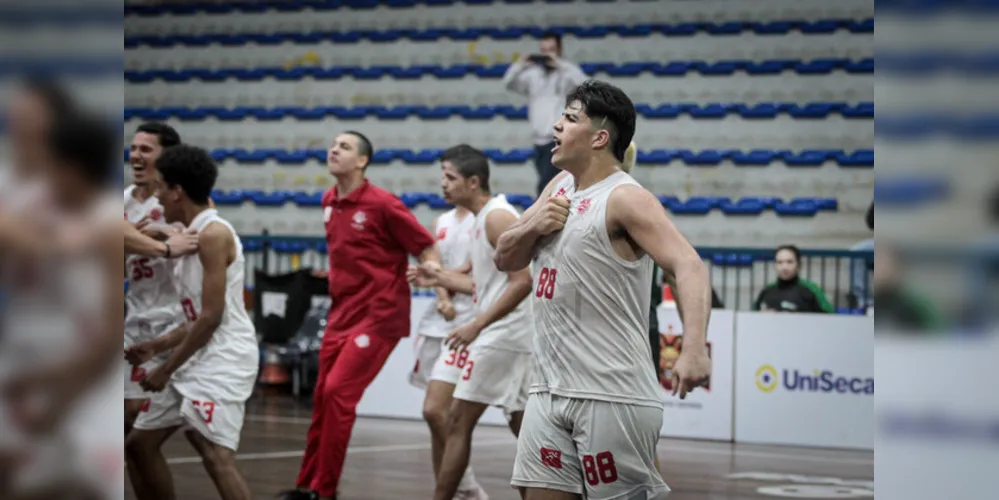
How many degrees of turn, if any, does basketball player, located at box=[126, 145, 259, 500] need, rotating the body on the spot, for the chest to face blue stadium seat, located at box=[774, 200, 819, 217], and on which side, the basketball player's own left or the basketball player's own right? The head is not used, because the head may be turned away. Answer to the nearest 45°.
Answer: approximately 135° to the basketball player's own right

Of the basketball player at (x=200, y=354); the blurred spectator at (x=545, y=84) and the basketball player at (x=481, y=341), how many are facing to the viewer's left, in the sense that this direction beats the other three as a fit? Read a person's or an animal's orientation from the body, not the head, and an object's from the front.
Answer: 2

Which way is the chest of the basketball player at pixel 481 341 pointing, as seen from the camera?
to the viewer's left

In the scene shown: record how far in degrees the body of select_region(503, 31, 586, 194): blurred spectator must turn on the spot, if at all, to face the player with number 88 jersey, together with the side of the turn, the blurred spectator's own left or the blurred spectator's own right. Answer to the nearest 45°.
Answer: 0° — they already face them

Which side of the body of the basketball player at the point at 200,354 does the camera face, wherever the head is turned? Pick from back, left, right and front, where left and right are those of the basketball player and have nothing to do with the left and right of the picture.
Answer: left
